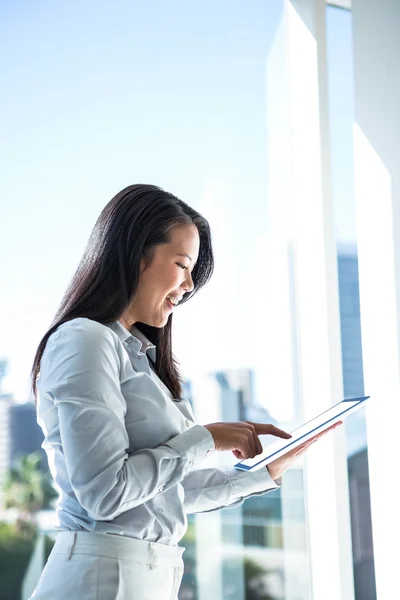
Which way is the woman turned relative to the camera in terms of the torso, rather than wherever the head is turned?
to the viewer's right

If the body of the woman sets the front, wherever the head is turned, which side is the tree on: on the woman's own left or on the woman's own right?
on the woman's own left

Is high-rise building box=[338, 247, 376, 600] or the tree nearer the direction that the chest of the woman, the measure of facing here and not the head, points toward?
the high-rise building

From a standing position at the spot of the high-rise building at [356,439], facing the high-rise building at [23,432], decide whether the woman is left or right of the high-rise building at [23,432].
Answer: left

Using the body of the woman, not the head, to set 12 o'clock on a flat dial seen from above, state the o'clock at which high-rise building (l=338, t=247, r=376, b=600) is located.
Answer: The high-rise building is roughly at 10 o'clock from the woman.

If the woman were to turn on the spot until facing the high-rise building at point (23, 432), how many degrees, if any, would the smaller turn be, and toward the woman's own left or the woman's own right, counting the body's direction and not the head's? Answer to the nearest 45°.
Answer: approximately 90° to the woman's own left

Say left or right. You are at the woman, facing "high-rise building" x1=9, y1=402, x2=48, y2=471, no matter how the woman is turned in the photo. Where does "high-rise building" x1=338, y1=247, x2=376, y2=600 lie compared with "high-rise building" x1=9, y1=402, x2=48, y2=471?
right
